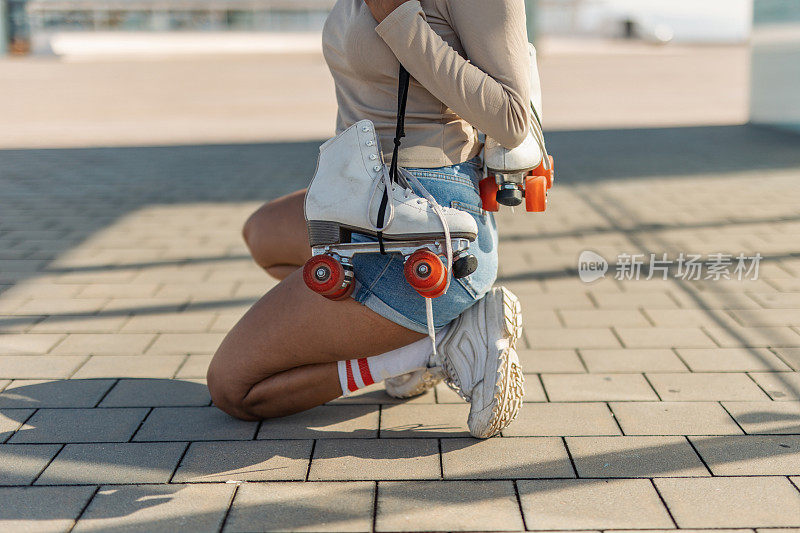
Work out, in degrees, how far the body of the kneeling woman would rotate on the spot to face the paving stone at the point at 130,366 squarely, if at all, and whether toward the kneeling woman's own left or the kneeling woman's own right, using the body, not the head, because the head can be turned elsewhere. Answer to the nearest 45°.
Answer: approximately 45° to the kneeling woman's own right

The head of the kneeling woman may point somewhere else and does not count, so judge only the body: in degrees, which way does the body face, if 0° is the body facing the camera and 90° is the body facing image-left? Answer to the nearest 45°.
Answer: approximately 90°

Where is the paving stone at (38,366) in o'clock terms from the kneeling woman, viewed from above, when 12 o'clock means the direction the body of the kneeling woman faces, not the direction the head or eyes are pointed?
The paving stone is roughly at 1 o'clock from the kneeling woman.

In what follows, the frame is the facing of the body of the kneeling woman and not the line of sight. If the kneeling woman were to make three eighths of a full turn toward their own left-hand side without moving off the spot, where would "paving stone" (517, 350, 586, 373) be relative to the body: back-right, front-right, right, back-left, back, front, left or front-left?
left

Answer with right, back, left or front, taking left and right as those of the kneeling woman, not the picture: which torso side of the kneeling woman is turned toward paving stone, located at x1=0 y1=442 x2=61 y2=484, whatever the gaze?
front

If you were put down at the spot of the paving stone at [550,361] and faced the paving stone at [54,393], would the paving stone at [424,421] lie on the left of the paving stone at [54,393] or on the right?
left

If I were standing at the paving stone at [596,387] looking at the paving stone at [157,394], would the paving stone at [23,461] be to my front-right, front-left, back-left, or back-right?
front-left

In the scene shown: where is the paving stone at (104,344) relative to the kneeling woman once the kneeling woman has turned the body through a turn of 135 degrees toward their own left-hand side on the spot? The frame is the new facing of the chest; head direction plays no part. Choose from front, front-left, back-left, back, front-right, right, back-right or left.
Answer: back

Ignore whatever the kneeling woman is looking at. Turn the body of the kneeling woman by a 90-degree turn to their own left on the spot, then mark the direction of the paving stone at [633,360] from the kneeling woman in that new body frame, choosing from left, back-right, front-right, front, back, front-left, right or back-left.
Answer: back-left

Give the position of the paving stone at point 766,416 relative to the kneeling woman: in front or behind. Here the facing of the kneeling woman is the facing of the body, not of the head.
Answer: behind

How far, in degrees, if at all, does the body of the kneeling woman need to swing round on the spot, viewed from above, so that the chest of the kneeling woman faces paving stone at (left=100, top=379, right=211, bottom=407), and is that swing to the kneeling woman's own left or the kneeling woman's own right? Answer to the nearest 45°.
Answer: approximately 45° to the kneeling woman's own right

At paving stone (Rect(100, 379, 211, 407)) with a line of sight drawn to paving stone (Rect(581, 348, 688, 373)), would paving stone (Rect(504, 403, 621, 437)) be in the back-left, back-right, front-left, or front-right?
front-right
